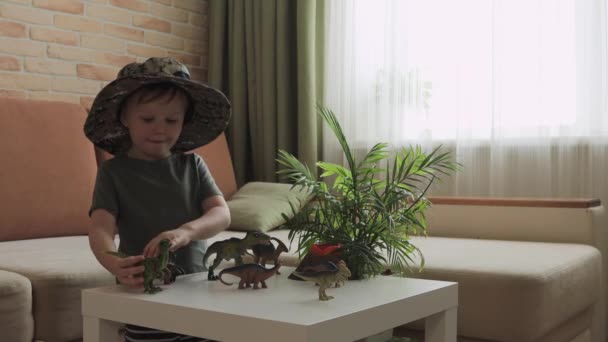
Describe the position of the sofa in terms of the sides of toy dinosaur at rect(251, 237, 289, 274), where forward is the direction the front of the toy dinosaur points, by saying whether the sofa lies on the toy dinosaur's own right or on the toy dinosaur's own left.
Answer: on the toy dinosaur's own left

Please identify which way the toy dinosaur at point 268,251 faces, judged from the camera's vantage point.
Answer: facing to the right of the viewer

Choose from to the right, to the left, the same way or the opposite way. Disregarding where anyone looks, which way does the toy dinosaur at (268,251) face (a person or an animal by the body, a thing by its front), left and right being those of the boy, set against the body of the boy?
to the left
